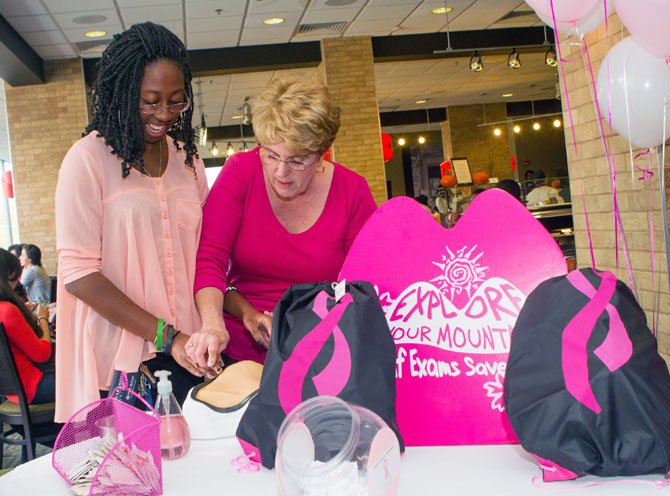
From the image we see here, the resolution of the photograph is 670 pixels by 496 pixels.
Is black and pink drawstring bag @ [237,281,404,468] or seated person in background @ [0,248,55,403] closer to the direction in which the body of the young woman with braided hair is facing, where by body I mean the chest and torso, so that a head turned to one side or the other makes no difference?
the black and pink drawstring bag

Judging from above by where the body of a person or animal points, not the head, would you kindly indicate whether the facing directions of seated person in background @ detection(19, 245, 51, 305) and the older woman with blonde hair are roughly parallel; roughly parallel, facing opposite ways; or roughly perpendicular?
roughly perpendicular

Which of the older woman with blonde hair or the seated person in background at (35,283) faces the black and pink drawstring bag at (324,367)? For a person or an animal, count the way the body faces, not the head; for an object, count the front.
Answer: the older woman with blonde hair

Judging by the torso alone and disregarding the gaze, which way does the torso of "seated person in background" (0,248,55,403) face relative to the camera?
to the viewer's right

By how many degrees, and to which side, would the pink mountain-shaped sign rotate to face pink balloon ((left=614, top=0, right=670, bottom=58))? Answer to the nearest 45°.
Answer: approximately 135° to its left

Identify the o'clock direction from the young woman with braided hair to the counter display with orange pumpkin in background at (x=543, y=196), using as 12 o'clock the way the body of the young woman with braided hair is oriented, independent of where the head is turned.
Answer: The counter display with orange pumpkin in background is roughly at 9 o'clock from the young woman with braided hair.

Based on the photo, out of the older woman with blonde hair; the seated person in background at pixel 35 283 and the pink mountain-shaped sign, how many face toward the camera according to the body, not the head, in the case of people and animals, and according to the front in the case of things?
2

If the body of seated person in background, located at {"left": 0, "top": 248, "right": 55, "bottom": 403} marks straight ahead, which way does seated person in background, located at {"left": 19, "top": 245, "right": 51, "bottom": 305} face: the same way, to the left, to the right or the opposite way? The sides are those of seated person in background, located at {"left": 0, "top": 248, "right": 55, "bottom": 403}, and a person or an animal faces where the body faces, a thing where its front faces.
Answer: the opposite way

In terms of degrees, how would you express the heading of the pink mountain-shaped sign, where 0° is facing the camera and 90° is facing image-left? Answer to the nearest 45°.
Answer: approximately 0°

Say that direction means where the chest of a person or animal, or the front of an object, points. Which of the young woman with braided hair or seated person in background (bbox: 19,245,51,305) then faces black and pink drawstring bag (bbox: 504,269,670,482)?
the young woman with braided hair

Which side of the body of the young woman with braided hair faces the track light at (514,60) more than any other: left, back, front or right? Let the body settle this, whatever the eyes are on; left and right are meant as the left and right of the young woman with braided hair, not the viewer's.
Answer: left

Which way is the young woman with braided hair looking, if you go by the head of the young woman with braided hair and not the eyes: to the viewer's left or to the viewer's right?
to the viewer's right
